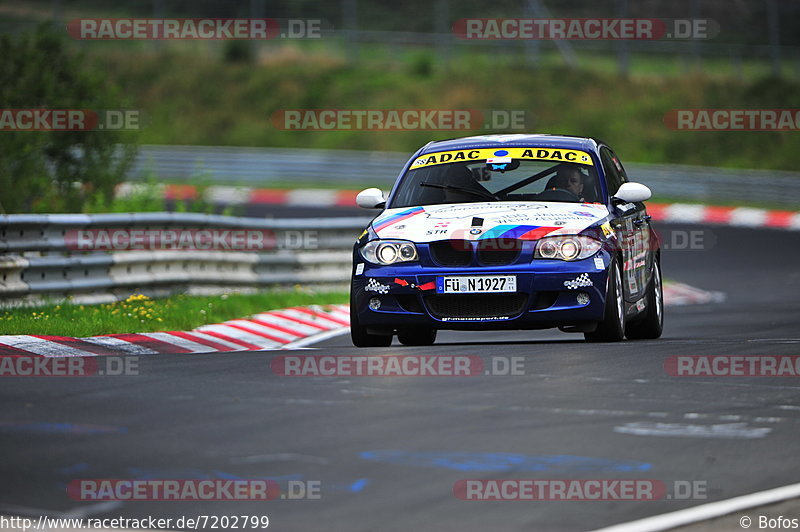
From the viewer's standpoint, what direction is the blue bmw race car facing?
toward the camera

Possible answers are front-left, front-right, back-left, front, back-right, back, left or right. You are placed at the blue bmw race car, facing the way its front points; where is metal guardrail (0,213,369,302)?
back-right

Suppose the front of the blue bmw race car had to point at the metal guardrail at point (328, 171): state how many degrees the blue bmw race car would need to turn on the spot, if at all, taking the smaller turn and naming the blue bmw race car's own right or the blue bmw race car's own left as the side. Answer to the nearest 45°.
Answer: approximately 180°

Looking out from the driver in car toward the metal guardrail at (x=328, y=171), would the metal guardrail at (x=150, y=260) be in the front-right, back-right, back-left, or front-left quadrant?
front-left

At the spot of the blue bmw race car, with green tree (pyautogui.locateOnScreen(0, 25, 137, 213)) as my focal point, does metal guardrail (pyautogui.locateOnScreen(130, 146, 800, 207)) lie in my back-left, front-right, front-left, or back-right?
front-right

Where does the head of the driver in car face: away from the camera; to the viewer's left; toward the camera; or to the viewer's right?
toward the camera

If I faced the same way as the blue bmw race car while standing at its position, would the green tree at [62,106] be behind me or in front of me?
behind
